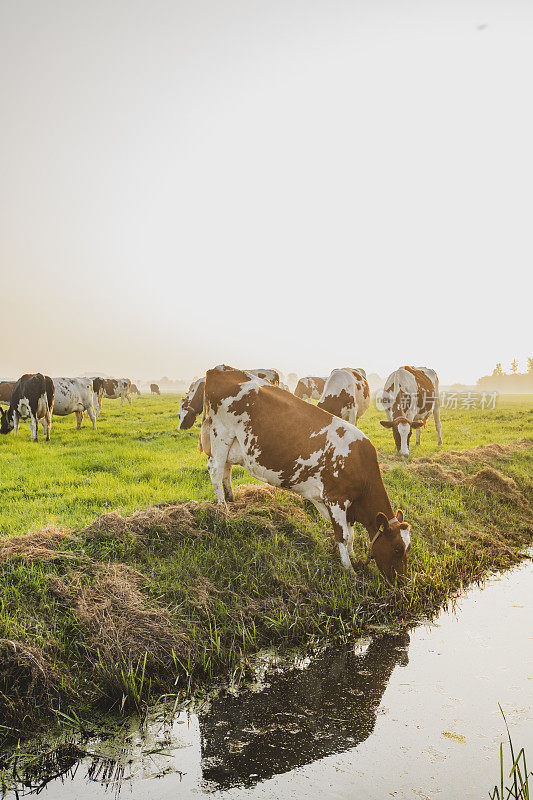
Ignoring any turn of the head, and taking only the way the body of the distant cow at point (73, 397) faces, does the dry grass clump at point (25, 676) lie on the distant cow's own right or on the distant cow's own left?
on the distant cow's own left

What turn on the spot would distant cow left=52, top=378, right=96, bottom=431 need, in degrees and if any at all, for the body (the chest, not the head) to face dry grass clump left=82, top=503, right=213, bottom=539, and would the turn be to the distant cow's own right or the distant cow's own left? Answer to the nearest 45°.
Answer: approximately 90° to the distant cow's own left

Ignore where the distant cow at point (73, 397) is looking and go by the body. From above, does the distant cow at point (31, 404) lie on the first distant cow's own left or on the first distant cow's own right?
on the first distant cow's own left

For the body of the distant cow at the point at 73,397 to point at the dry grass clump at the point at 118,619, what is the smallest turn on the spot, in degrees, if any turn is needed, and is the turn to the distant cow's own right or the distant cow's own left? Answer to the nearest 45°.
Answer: approximately 90° to the distant cow's own left

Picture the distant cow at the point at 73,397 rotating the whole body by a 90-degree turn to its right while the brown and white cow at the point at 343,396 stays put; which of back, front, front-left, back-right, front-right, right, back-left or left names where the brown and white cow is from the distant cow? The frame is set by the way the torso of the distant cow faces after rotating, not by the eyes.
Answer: back-right

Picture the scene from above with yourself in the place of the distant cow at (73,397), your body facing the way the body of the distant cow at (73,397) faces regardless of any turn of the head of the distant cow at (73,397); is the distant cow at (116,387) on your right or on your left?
on your right

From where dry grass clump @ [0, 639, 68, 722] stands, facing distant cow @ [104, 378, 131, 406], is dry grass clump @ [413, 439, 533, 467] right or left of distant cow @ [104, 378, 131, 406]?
right

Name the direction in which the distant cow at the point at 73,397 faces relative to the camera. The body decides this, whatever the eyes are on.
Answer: to the viewer's left
